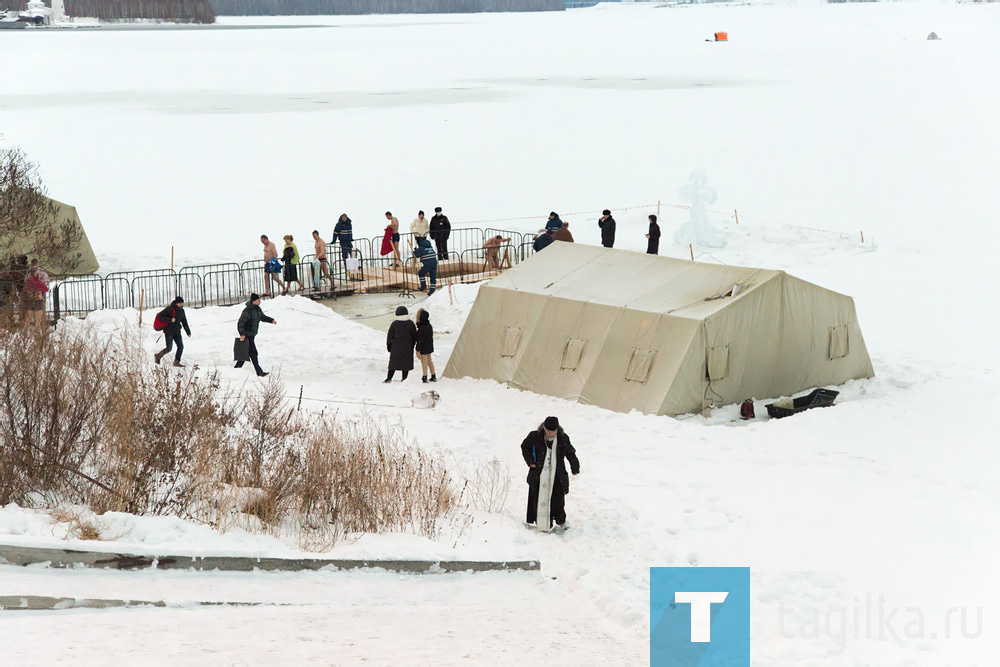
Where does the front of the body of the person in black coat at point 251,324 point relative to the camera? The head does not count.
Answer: to the viewer's right

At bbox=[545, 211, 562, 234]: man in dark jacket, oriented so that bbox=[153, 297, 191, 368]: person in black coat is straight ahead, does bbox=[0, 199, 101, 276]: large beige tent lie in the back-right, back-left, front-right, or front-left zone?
front-right

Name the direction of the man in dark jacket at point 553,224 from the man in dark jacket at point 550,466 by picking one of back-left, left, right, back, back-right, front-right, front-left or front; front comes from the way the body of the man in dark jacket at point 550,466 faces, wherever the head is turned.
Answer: back

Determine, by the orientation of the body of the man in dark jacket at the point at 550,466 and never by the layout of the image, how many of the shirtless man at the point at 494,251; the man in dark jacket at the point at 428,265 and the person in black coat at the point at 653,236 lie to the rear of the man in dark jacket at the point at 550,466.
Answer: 3

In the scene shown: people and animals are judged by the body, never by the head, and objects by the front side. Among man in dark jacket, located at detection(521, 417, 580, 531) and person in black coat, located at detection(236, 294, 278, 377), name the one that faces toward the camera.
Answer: the man in dark jacket

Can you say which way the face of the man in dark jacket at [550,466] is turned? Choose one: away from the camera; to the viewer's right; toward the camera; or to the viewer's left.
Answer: toward the camera

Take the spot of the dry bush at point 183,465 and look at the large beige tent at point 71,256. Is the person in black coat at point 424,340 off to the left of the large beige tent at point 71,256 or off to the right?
right

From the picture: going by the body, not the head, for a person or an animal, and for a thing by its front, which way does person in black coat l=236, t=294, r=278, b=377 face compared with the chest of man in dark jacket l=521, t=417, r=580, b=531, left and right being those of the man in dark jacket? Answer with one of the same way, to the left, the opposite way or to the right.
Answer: to the left

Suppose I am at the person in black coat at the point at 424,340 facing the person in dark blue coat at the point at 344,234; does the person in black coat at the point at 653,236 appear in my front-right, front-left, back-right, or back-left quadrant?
front-right

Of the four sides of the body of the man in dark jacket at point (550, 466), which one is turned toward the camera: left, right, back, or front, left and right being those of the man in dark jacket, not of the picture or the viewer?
front

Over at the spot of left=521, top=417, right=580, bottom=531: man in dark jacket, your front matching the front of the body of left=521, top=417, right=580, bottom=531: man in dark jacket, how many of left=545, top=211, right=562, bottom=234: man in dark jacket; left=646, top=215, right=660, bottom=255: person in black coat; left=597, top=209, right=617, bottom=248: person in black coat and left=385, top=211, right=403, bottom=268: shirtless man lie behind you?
4
